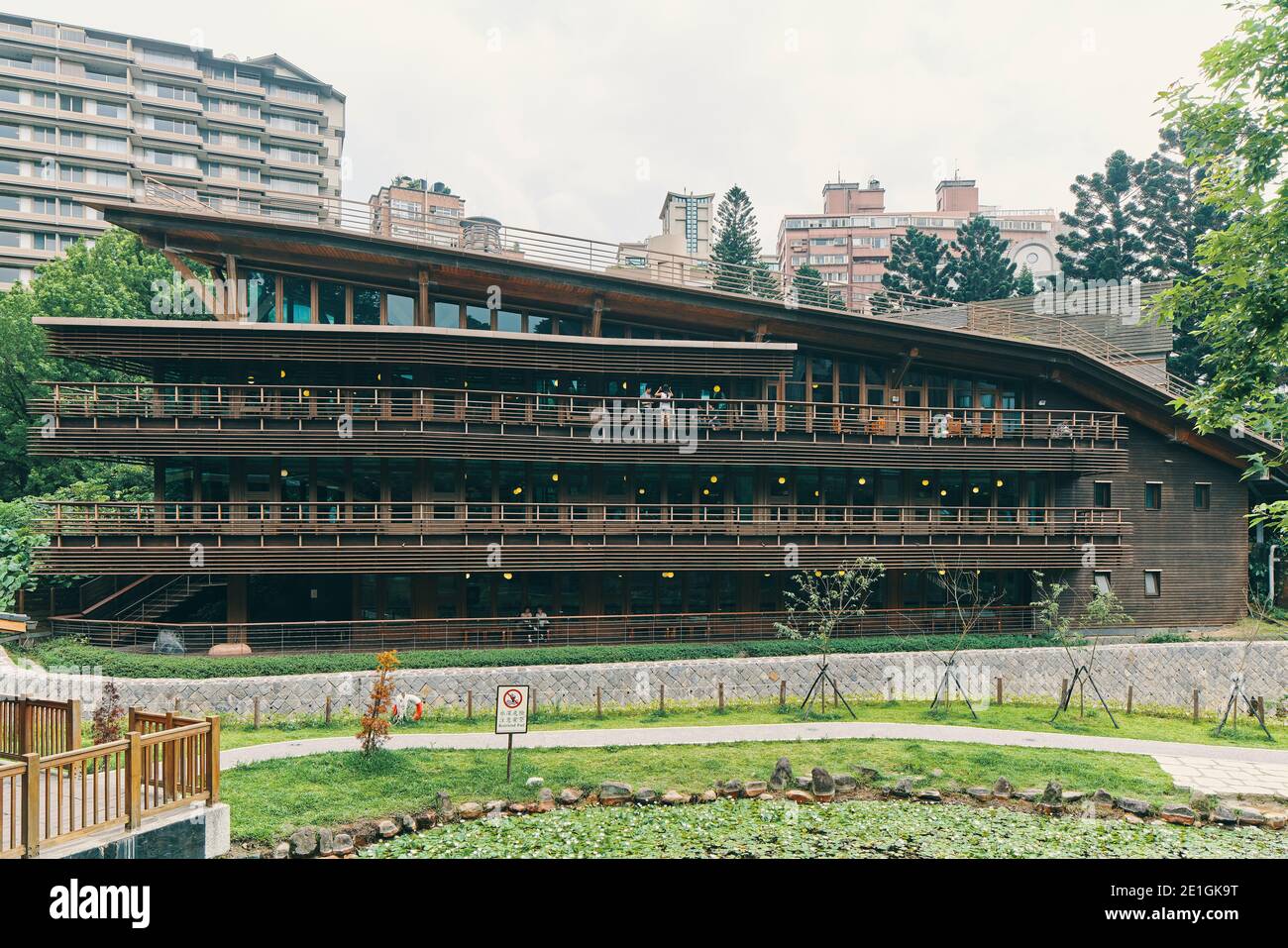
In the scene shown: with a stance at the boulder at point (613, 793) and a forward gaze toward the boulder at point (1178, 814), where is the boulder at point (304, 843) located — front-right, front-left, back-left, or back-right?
back-right

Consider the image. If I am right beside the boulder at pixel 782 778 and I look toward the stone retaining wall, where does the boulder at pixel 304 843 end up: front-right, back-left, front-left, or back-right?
back-left

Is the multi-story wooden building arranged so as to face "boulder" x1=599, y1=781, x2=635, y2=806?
yes

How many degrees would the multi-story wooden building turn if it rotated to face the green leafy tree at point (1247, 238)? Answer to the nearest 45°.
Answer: approximately 45° to its left

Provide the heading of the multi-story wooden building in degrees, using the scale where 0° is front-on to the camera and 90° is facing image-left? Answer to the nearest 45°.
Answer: approximately 0°

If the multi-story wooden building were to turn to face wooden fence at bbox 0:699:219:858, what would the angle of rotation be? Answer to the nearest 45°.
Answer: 0° — it already faces it
